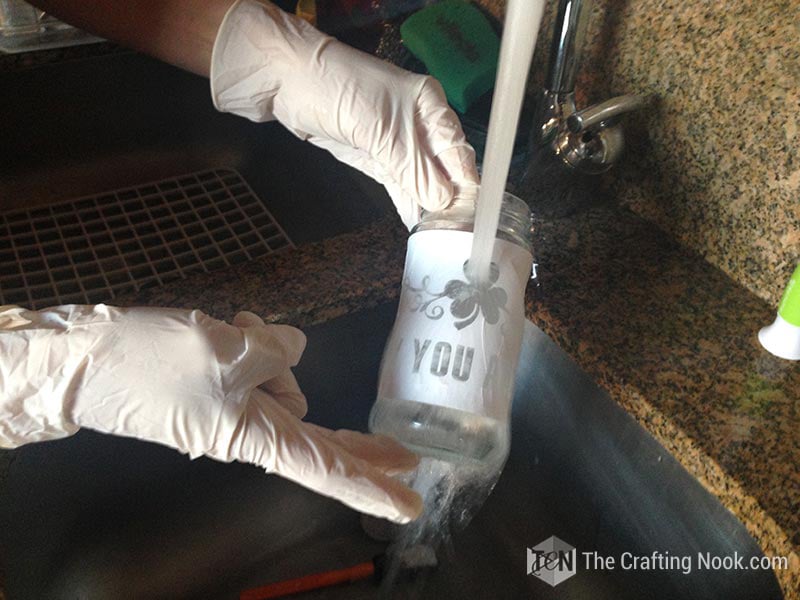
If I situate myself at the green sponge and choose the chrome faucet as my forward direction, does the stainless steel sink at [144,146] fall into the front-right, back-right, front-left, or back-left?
back-right

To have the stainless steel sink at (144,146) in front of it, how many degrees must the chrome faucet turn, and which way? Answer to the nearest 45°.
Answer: approximately 45° to its right

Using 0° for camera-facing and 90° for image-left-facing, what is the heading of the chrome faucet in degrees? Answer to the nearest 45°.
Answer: approximately 45°
